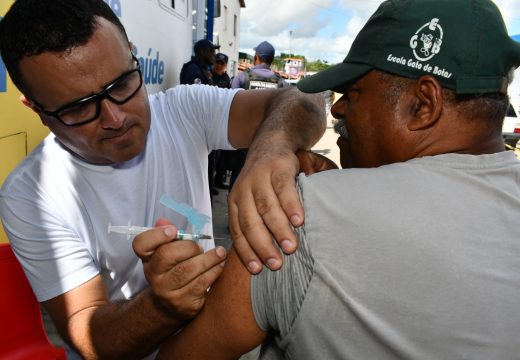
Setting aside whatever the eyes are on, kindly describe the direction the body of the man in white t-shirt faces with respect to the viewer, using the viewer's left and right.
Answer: facing the viewer and to the right of the viewer

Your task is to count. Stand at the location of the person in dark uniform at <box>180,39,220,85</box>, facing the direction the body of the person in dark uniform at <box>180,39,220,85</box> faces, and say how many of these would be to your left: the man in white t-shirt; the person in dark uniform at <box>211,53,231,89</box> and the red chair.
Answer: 1

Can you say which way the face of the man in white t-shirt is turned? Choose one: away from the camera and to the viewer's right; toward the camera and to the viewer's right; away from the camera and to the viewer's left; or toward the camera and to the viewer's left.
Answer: toward the camera and to the viewer's right

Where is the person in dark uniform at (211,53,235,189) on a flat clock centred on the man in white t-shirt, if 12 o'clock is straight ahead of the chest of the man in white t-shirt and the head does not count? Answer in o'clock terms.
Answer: The person in dark uniform is roughly at 8 o'clock from the man in white t-shirt.

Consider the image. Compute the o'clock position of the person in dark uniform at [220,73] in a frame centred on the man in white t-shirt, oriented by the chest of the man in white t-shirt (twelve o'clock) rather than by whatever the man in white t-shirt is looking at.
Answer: The person in dark uniform is roughly at 8 o'clock from the man in white t-shirt.
